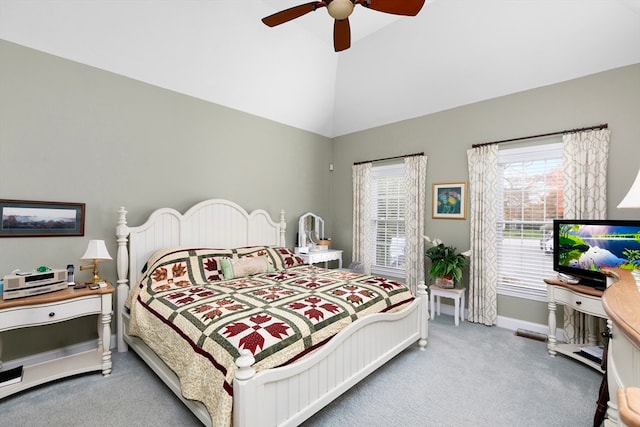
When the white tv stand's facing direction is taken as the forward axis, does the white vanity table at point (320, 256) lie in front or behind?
in front

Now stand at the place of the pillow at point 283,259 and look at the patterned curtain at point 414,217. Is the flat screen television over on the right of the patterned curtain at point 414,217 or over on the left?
right

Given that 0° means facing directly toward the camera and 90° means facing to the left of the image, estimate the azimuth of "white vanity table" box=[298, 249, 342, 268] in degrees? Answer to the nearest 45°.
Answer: approximately 315°

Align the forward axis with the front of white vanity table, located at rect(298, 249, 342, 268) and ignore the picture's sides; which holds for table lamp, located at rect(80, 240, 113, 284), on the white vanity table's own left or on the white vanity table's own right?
on the white vanity table's own right

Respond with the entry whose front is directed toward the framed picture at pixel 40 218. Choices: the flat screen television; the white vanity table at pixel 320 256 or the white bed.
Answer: the flat screen television

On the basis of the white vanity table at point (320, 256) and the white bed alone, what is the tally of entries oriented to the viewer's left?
0

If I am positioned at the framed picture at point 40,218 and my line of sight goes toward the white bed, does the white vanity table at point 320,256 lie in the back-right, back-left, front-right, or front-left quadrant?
front-left

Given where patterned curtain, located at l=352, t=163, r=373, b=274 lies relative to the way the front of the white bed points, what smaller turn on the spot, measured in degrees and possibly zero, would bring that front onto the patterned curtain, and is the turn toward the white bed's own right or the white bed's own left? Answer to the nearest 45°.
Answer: approximately 90° to the white bed's own left

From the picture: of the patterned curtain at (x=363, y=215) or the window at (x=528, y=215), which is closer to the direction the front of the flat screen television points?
the patterned curtain

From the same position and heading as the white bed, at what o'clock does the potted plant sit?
The potted plant is roughly at 10 o'clock from the white bed.

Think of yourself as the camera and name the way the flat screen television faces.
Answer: facing the viewer and to the left of the viewer

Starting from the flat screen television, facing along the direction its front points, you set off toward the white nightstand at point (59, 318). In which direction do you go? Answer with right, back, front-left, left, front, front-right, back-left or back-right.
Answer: front

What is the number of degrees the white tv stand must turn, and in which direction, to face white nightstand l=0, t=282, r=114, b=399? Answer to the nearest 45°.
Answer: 0° — it already faces it

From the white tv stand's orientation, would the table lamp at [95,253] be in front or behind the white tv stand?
in front

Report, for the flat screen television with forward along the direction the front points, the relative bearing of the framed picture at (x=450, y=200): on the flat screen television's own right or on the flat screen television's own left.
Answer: on the flat screen television's own right

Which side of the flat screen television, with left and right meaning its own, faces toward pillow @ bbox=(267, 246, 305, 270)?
front
